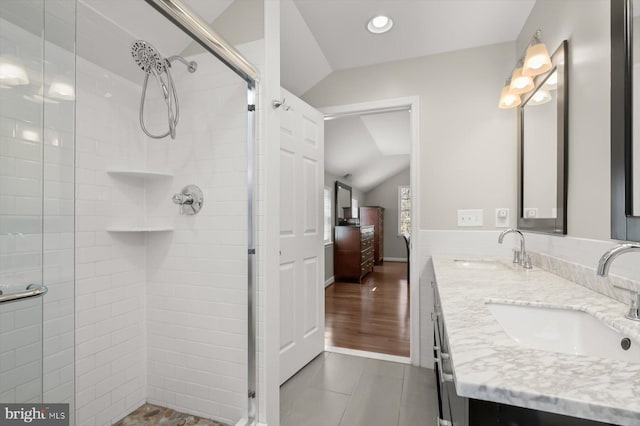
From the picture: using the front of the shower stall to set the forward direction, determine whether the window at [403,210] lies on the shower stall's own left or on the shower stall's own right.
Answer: on the shower stall's own left

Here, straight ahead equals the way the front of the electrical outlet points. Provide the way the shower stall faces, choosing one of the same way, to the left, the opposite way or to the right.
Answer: to the left

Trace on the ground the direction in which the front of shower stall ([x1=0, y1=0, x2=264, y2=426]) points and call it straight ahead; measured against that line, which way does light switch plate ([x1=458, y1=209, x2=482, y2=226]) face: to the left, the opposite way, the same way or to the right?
to the right

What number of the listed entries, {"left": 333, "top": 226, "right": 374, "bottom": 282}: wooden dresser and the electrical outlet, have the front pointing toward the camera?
1

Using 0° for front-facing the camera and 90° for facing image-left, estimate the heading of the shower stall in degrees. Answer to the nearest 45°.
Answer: approximately 315°

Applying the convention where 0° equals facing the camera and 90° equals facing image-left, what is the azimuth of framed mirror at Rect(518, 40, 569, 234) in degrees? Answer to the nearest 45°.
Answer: approximately 45°

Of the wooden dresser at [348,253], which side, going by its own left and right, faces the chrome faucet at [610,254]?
right

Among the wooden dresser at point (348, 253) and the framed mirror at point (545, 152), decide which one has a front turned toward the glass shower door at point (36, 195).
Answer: the framed mirror

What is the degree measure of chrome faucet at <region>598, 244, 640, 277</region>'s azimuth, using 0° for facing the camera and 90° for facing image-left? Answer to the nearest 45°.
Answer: approximately 45°

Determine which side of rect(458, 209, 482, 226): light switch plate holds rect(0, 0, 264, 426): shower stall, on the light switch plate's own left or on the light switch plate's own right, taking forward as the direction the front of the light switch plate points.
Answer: on the light switch plate's own right

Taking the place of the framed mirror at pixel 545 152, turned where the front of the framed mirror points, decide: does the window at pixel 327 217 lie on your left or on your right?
on your right
